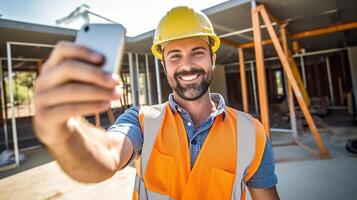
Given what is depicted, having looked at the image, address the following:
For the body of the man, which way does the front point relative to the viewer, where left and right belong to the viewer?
facing the viewer

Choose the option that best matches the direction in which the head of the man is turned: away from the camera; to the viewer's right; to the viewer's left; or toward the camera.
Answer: toward the camera

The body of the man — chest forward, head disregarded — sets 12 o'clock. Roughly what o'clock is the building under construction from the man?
The building under construction is roughly at 7 o'clock from the man.
